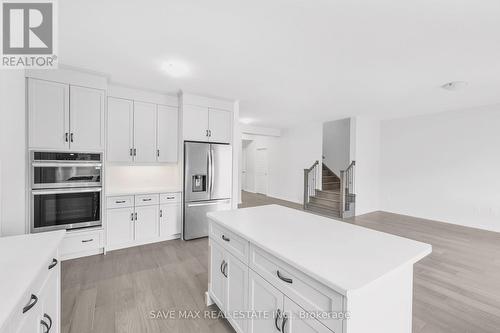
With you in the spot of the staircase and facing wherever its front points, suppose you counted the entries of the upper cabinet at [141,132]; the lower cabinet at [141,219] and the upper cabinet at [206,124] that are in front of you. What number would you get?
3

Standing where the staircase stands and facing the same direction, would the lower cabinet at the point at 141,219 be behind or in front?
in front

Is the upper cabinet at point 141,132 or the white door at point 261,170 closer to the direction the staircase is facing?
the upper cabinet

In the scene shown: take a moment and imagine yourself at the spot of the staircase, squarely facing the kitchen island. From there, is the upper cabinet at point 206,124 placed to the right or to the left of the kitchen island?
right

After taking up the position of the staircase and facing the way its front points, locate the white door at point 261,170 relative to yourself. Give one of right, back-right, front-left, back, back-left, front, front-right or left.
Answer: right

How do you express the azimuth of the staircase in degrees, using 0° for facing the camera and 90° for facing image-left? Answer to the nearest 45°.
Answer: approximately 45°

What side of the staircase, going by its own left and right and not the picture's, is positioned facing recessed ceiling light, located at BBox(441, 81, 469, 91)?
left

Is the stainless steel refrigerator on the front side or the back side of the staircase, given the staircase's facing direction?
on the front side
